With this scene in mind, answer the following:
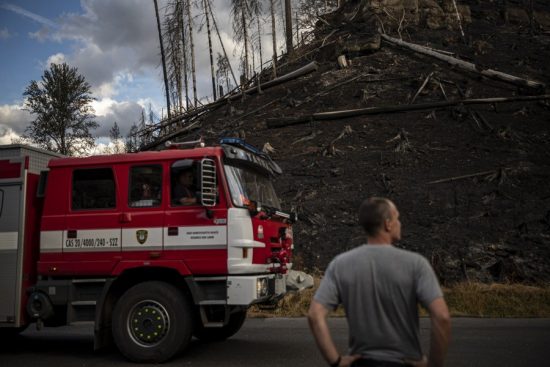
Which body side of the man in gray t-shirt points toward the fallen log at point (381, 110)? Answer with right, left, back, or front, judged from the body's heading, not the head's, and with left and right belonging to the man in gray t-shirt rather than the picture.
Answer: front

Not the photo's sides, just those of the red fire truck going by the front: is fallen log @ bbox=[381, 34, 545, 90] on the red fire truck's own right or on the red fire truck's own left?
on the red fire truck's own left

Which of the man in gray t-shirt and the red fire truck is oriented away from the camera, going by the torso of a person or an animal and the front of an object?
the man in gray t-shirt

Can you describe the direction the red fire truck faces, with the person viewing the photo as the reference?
facing the viewer and to the right of the viewer

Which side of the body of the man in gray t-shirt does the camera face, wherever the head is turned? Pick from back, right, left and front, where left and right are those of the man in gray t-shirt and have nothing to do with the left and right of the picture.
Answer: back

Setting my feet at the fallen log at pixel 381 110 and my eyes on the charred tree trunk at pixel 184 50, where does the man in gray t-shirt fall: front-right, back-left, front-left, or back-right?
back-left

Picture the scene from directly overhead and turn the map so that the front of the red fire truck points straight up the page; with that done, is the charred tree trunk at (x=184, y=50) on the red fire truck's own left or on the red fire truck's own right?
on the red fire truck's own left

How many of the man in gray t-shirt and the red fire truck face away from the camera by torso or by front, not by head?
1

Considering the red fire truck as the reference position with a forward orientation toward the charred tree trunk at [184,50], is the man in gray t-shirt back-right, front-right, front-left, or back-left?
back-right

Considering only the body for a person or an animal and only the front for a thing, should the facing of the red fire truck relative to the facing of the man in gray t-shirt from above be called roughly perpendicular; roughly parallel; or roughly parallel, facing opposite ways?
roughly perpendicular

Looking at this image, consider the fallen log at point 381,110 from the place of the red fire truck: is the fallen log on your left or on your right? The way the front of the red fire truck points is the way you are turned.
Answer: on your left
